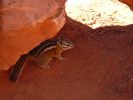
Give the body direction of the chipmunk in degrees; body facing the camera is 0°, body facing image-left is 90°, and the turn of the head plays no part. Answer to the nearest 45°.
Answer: approximately 270°
